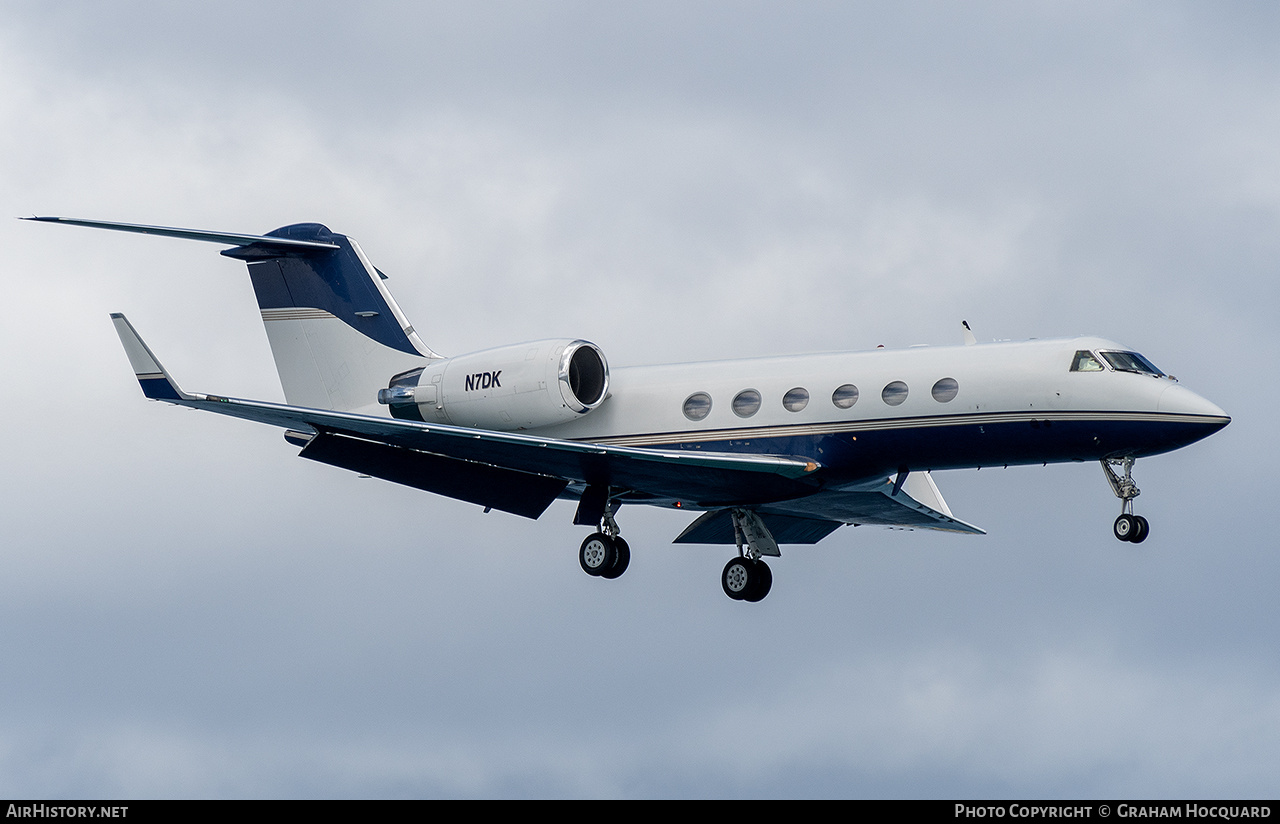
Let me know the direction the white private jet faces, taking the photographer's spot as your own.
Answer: facing the viewer and to the right of the viewer
